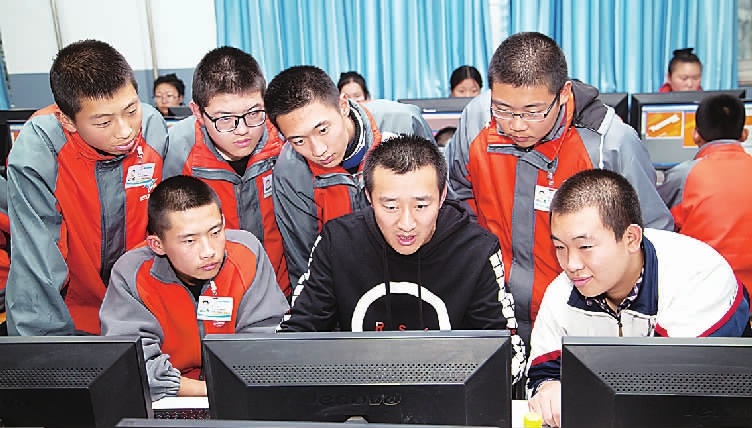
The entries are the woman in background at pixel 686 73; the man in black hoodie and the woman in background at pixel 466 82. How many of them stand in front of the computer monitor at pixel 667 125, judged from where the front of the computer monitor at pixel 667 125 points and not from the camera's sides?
1

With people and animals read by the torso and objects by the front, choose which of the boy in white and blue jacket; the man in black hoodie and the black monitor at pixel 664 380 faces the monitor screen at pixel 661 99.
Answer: the black monitor

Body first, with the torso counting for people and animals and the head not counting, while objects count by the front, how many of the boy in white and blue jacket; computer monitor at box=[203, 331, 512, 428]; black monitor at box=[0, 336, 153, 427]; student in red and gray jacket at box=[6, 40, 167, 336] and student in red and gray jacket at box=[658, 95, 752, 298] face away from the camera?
3

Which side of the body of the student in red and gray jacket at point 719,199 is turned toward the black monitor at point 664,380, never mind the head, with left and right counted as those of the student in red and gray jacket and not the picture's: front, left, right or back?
back

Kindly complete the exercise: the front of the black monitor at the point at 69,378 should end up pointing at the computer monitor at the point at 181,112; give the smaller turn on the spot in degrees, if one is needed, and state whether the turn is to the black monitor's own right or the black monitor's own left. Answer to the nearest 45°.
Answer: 0° — it already faces it

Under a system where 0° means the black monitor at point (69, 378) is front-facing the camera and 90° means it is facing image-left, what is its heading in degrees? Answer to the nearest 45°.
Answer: approximately 180°

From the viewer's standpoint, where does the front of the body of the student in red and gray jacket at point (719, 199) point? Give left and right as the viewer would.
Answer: facing away from the viewer

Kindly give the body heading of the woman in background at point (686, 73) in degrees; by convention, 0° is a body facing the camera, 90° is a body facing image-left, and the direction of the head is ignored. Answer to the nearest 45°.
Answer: approximately 0°

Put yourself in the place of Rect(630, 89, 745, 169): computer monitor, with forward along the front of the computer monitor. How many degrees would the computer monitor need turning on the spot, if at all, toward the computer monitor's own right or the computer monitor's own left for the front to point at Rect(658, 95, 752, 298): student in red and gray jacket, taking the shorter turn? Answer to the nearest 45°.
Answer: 0° — it already faces them

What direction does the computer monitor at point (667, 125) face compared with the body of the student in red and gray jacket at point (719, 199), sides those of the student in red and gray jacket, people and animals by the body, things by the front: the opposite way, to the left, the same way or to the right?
the opposite way

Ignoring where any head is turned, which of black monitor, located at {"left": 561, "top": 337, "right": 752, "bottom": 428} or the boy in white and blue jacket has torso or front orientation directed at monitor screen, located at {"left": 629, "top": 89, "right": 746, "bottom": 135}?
the black monitor

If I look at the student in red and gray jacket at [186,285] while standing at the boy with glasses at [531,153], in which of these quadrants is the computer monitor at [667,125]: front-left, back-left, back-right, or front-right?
back-right

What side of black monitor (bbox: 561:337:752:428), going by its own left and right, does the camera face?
back

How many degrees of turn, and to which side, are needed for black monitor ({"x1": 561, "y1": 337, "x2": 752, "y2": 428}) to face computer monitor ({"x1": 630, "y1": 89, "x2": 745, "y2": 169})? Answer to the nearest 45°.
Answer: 0° — it already faces it
